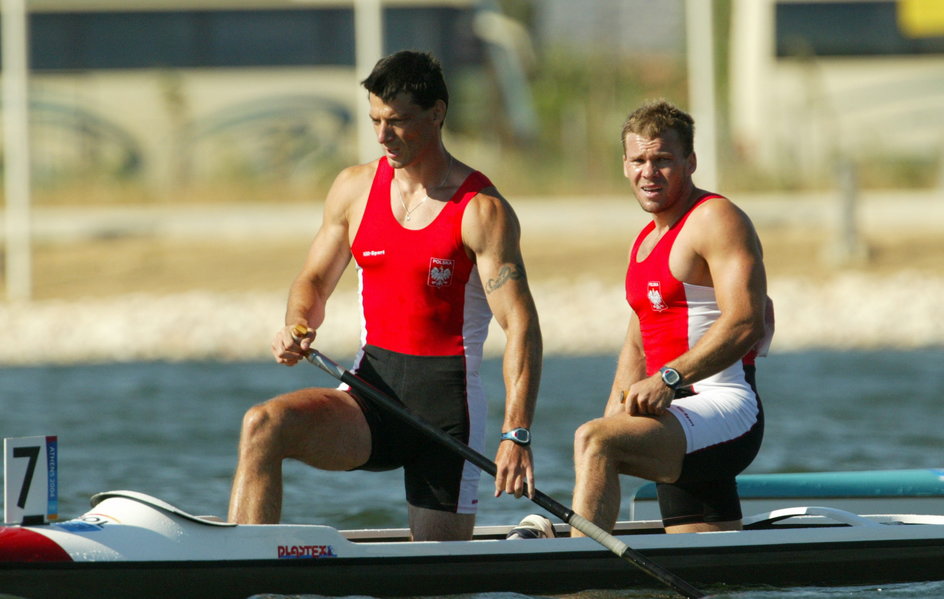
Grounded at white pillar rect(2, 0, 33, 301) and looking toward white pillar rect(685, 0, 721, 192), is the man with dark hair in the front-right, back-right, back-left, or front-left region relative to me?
front-right

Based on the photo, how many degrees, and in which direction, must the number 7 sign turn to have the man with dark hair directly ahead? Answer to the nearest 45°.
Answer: approximately 90° to its left

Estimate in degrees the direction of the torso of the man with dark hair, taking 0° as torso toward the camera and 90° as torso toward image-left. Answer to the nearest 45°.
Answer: approximately 45°

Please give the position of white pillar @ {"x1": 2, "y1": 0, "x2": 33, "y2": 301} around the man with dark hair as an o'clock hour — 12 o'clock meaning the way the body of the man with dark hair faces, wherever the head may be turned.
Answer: The white pillar is roughly at 4 o'clock from the man with dark hair.

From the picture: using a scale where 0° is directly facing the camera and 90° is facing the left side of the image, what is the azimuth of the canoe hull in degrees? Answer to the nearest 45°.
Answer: approximately 90°

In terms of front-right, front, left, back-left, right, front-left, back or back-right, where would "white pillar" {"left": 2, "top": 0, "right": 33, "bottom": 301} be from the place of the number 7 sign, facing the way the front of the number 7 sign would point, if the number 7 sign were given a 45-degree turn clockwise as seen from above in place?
back-right

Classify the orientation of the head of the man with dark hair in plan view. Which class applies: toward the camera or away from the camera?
toward the camera

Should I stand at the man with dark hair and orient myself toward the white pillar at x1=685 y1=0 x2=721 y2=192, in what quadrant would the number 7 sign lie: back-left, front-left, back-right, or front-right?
back-left

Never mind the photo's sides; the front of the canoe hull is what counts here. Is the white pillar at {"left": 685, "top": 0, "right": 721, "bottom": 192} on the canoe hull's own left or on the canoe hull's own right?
on the canoe hull's own right

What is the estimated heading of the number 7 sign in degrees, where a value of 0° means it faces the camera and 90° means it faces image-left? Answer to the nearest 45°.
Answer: approximately 0°
